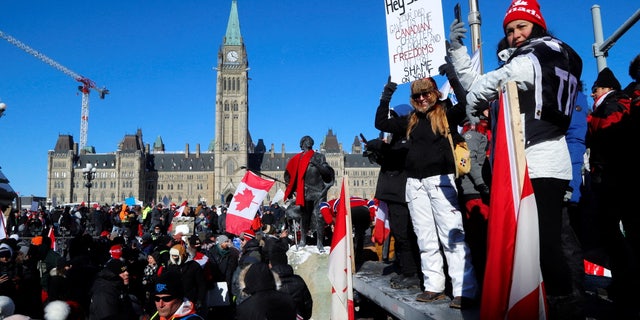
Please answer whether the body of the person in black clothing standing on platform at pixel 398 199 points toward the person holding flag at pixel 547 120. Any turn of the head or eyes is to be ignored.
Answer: no

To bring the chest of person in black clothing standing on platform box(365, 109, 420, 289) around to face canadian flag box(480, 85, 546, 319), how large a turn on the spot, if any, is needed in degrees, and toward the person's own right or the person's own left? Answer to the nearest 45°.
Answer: approximately 90° to the person's own left

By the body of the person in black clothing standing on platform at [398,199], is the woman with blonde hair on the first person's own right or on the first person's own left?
on the first person's own left

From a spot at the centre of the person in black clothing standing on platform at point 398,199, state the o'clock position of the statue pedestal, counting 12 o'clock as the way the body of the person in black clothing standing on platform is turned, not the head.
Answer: The statue pedestal is roughly at 2 o'clock from the person in black clothing standing on platform.

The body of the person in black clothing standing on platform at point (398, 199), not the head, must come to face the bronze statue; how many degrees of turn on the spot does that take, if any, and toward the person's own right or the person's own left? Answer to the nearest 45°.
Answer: approximately 45° to the person's own right

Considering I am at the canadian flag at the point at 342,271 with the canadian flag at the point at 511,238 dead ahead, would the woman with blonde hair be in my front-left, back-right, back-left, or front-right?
front-left

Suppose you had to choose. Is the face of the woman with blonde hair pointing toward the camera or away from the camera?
toward the camera
